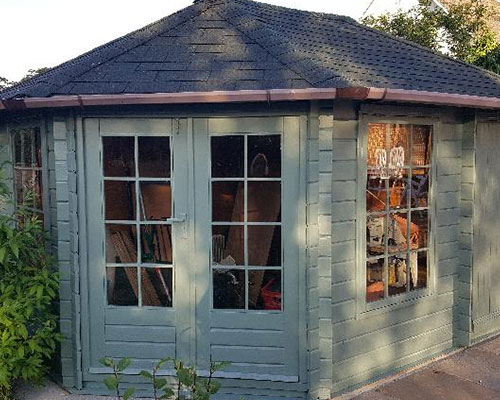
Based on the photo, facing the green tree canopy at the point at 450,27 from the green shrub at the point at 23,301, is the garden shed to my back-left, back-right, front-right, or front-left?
front-right

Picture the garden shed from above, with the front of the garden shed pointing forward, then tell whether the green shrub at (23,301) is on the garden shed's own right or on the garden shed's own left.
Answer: on the garden shed's own right

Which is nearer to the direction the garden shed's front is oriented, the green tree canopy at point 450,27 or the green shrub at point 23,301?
the green shrub

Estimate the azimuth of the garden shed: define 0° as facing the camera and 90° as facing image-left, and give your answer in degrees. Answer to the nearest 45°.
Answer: approximately 0°

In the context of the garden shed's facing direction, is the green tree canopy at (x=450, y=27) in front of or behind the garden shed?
behind

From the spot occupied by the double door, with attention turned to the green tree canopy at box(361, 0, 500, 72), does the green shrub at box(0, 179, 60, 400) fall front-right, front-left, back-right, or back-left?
back-left
